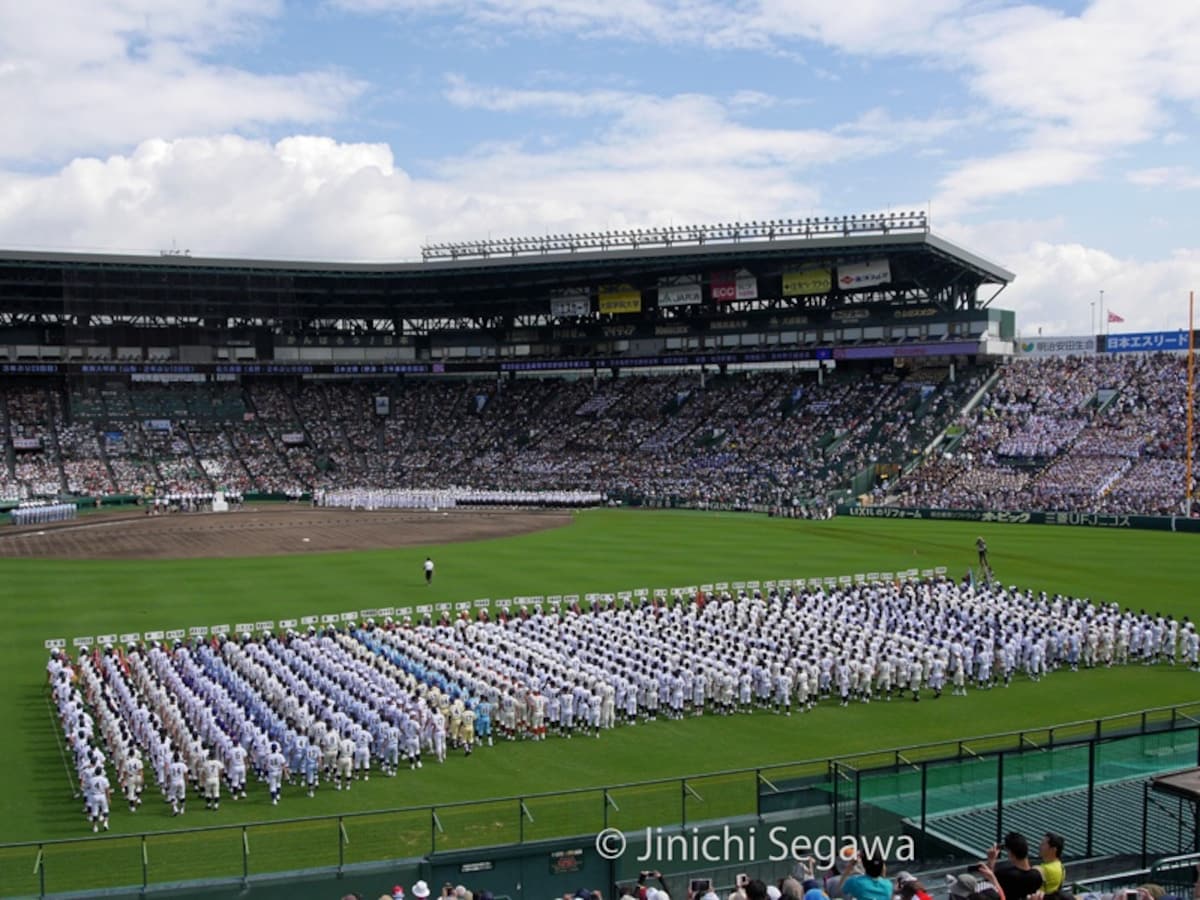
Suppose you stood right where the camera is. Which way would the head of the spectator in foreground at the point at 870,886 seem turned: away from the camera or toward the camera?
away from the camera

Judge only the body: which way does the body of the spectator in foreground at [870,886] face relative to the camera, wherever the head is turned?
away from the camera

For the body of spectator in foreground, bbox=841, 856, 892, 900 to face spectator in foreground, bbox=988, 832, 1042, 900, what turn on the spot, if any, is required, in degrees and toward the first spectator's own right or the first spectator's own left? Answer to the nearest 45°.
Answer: approximately 135° to the first spectator's own right

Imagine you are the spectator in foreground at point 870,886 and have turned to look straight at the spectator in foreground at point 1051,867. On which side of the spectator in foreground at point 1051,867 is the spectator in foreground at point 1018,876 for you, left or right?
right

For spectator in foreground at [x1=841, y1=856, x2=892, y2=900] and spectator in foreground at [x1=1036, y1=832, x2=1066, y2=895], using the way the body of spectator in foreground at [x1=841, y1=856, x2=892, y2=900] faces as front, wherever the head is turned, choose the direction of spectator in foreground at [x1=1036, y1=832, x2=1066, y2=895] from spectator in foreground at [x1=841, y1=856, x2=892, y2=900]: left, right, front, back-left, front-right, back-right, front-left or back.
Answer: right
